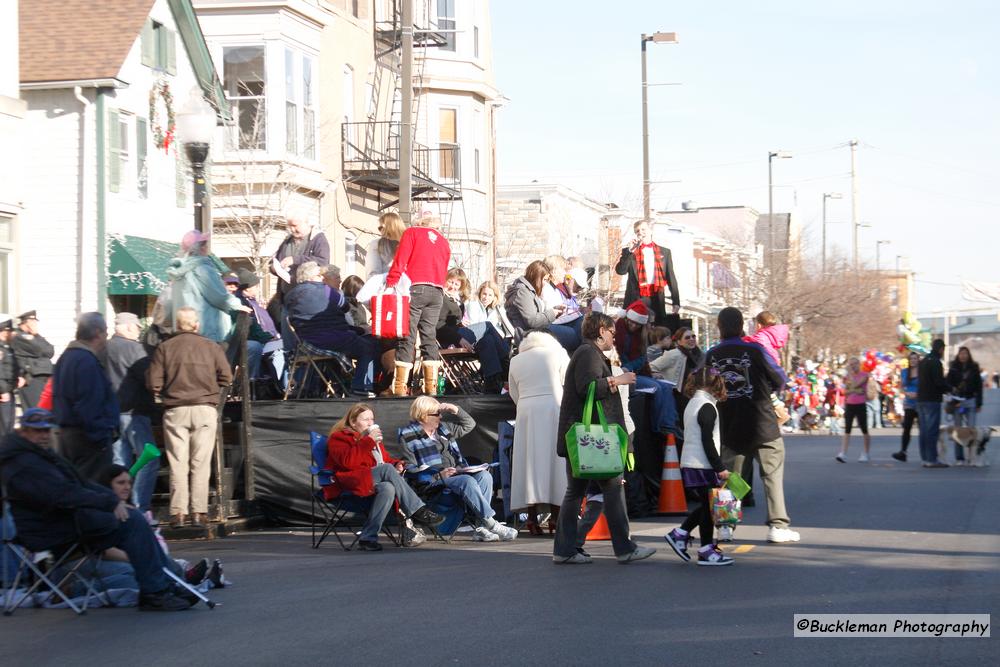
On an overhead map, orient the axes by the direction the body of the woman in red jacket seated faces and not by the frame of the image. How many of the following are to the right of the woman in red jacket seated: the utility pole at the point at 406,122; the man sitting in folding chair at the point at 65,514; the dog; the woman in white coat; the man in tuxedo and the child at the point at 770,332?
1

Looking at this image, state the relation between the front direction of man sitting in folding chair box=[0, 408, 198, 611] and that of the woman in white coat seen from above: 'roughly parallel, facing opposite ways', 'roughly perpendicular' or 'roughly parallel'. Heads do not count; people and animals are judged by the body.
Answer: roughly perpendicular

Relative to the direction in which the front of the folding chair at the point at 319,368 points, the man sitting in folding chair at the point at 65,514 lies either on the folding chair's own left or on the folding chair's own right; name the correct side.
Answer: on the folding chair's own right

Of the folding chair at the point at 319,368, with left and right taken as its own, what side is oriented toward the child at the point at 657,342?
front

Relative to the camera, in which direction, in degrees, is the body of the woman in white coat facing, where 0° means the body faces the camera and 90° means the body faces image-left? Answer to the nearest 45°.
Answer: approximately 180°

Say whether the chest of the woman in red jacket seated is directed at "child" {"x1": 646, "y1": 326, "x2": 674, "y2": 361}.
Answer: no

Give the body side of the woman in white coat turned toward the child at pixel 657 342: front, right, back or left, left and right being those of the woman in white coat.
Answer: front

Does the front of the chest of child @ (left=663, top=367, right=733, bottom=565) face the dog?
no

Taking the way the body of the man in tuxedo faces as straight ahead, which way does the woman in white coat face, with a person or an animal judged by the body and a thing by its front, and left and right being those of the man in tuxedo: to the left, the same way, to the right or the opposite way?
the opposite way

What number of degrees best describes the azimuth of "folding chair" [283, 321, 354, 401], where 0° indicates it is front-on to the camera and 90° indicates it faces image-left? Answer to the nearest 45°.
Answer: approximately 270°

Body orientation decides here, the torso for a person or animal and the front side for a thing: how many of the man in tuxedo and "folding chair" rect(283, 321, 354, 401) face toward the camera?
1

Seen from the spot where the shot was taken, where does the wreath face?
facing the viewer and to the right of the viewer

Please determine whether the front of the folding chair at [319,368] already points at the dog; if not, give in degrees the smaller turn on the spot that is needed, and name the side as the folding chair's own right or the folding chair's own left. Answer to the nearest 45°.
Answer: approximately 45° to the folding chair's own left

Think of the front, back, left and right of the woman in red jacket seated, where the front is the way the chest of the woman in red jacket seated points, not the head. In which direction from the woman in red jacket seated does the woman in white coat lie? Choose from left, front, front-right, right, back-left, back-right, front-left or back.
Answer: front-left

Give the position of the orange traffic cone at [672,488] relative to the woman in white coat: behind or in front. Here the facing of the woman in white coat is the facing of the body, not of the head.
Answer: in front
